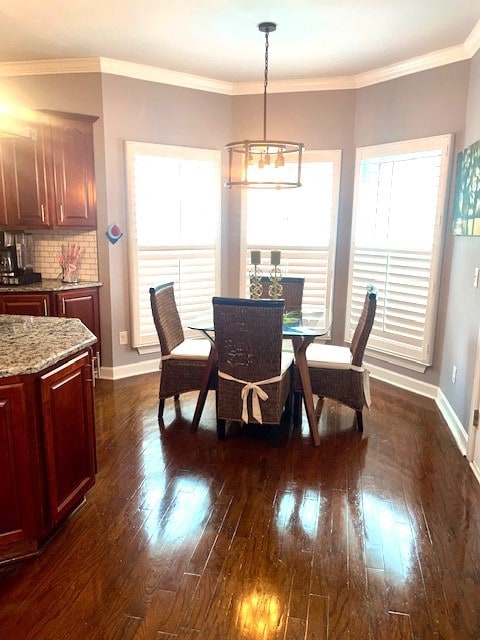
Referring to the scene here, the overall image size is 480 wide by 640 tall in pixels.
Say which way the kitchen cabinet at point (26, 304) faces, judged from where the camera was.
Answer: facing the viewer

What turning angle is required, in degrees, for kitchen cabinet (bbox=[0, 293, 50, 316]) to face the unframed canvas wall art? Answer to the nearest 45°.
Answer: approximately 45° to its left

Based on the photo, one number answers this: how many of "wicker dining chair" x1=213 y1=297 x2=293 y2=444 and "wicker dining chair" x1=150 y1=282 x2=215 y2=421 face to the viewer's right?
1

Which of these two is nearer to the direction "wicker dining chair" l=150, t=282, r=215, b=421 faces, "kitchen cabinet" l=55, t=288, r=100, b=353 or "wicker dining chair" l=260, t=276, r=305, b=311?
the wicker dining chair

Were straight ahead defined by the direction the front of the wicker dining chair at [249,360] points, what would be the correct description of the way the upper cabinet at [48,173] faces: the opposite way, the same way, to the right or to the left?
the opposite way

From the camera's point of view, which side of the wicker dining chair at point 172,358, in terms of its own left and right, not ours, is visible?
right

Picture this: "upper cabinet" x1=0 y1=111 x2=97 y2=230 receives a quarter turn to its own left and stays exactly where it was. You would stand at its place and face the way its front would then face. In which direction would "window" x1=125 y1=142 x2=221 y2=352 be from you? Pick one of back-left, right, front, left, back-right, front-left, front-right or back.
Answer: front

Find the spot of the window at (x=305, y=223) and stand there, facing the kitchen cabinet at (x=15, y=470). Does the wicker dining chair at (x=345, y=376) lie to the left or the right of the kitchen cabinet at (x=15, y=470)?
left

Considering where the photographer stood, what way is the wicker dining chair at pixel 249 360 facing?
facing away from the viewer

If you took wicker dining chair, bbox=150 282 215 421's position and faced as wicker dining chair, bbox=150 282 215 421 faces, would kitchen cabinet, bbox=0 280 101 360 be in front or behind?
behind

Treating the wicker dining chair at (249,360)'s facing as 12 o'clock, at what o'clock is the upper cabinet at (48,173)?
The upper cabinet is roughly at 10 o'clock from the wicker dining chair.

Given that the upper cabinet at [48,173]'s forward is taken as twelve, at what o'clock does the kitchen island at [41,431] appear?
The kitchen island is roughly at 12 o'clock from the upper cabinet.

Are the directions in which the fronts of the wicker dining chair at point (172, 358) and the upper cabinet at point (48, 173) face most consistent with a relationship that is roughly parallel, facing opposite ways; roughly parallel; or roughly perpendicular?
roughly perpendicular

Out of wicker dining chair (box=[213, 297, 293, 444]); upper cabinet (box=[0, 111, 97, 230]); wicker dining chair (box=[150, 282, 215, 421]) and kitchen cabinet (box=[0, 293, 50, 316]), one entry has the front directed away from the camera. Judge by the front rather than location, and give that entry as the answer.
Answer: wicker dining chair (box=[213, 297, 293, 444])

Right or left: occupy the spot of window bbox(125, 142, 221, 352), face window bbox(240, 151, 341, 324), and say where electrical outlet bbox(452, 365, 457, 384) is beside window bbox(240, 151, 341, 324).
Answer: right

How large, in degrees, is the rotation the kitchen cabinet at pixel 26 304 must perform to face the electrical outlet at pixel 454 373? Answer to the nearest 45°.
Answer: approximately 45° to its left

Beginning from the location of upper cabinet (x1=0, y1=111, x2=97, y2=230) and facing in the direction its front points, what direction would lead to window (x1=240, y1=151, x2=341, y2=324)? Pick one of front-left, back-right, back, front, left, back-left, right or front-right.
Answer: left
